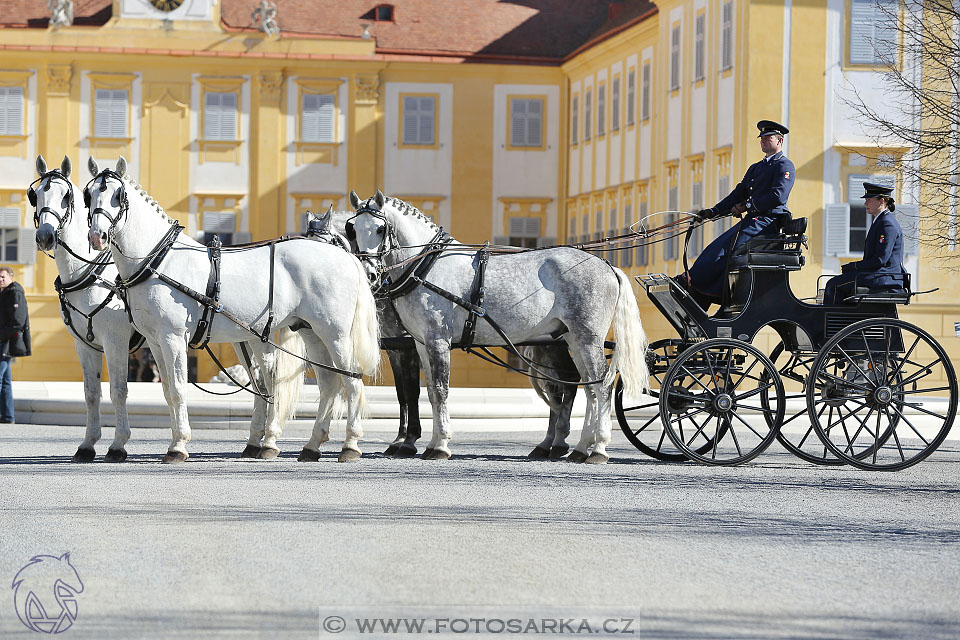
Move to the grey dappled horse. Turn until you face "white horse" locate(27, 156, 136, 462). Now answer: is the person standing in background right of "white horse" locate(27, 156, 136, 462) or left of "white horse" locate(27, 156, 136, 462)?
right

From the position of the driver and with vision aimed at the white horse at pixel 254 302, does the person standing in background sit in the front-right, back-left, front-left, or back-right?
front-right

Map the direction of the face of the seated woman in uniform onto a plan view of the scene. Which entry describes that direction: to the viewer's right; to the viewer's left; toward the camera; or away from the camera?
to the viewer's left

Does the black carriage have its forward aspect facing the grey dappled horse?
yes

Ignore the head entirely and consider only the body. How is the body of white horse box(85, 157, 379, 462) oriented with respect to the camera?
to the viewer's left

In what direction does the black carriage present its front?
to the viewer's left

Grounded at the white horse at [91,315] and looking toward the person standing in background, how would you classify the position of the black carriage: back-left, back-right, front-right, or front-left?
back-right

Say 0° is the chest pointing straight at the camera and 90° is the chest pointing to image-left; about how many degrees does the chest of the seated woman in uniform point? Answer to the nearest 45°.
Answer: approximately 90°

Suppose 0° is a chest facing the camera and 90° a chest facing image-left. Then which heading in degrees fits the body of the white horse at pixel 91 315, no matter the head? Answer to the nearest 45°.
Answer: approximately 45°

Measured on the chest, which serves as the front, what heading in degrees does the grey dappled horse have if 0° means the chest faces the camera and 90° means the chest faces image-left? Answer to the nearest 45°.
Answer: approximately 90°

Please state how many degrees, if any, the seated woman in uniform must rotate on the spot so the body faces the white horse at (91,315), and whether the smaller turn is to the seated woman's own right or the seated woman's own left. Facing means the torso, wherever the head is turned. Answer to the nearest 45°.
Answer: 0° — they already face it

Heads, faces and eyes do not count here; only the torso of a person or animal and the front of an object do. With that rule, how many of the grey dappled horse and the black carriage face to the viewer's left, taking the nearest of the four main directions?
2

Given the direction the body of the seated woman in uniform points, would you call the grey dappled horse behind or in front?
in front

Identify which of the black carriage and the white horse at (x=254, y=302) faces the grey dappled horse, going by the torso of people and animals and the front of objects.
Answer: the black carriage
